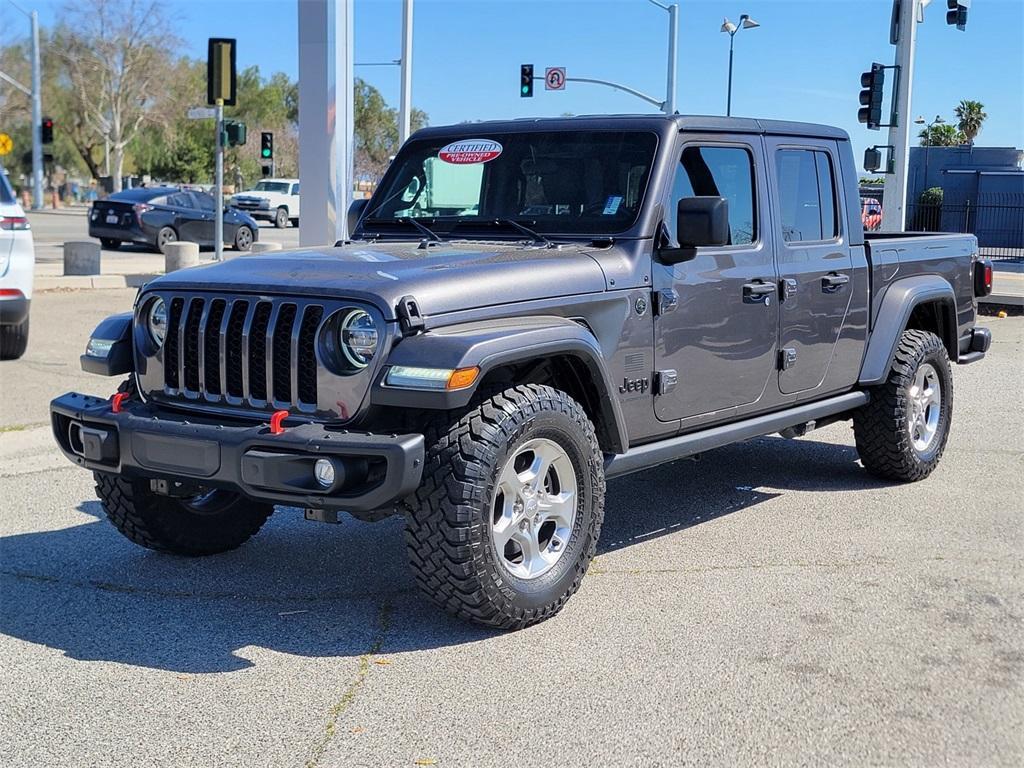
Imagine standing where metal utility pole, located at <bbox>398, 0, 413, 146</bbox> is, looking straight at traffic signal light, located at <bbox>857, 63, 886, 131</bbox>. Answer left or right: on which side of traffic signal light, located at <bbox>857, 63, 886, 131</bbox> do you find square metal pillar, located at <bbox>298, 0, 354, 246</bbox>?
right

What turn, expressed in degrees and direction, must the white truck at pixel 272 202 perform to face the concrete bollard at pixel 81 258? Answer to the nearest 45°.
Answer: approximately 45° to its left

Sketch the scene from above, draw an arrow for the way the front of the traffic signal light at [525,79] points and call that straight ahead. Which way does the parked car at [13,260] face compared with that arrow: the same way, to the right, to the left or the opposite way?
the opposite way

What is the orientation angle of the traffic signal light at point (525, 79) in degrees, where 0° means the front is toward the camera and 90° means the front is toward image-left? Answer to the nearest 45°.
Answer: approximately 0°

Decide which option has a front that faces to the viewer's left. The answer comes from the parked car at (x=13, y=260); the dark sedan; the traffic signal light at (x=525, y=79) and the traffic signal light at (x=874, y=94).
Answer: the traffic signal light at (x=874, y=94)

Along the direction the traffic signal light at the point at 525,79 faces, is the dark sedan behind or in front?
in front

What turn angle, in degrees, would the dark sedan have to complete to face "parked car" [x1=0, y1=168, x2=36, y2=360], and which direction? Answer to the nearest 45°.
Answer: approximately 135° to its right

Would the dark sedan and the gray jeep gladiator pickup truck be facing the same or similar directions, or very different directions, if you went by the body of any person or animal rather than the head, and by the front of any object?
very different directions

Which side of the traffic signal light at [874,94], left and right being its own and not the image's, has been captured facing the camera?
left

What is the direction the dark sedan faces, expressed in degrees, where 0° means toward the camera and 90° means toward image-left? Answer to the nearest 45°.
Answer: approximately 225°

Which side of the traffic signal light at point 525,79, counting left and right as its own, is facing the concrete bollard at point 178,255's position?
front

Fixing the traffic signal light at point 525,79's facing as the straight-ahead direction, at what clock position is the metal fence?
The metal fence is roughly at 9 o'clock from the traffic signal light.

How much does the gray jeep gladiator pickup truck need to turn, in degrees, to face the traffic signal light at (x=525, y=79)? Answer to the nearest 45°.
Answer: approximately 135° to its right

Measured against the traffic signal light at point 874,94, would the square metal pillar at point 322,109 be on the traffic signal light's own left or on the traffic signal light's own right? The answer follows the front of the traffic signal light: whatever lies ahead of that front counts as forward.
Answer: on the traffic signal light's own left
